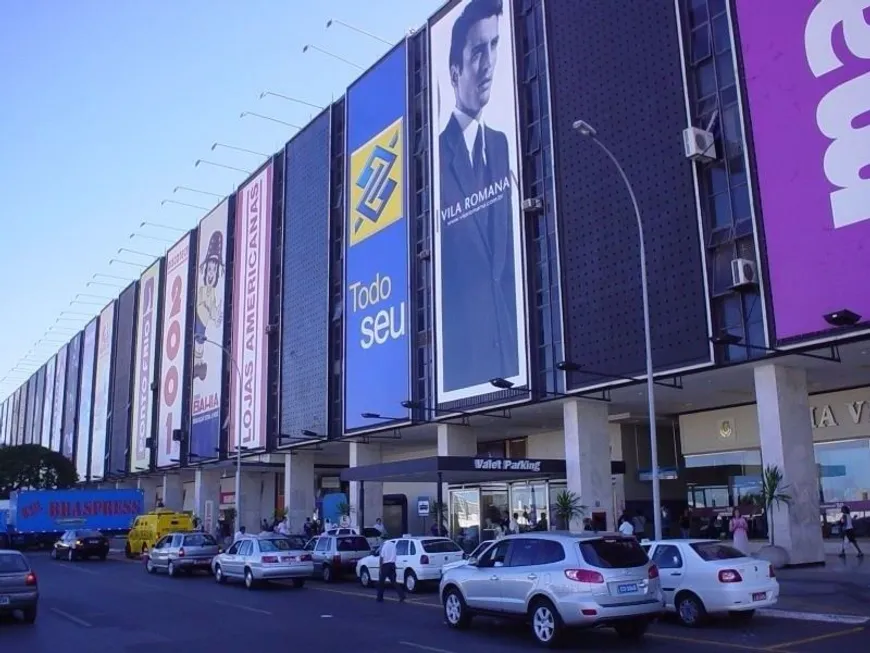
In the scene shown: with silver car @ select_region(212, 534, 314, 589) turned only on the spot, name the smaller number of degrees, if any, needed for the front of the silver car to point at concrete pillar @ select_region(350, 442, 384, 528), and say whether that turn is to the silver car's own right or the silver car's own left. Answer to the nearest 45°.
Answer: approximately 45° to the silver car's own right

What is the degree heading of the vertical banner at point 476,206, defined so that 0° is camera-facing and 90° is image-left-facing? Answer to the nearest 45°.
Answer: approximately 45°

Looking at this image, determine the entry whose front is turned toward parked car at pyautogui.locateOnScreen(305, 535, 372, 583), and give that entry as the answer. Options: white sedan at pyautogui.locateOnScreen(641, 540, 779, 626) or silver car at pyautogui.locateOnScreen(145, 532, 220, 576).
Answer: the white sedan

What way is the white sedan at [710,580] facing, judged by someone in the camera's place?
facing away from the viewer and to the left of the viewer

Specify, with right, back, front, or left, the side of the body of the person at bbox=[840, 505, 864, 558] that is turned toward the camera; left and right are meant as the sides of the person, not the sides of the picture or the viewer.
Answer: left

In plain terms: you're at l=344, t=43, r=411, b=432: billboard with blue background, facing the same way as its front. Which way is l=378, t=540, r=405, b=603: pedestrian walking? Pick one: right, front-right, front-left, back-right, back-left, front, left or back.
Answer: front-left

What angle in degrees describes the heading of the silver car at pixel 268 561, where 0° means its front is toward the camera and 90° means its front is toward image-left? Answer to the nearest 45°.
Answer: approximately 135°

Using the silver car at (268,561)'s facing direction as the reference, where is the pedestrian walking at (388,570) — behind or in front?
behind

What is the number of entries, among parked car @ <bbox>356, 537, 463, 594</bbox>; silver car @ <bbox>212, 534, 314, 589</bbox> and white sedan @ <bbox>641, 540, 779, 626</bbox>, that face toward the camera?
0

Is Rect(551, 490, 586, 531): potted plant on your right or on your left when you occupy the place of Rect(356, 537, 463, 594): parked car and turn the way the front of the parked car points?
on your right

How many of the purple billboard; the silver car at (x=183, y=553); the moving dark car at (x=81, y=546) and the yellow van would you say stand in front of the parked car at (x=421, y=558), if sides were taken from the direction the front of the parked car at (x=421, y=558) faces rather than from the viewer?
3

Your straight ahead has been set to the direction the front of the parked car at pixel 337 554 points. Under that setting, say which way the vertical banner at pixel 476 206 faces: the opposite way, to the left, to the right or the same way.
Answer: to the left

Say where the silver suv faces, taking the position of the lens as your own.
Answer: facing away from the viewer and to the left of the viewer
